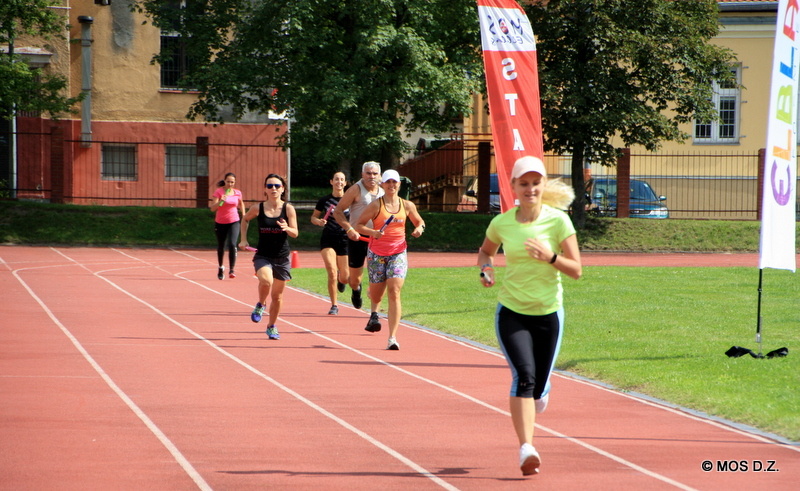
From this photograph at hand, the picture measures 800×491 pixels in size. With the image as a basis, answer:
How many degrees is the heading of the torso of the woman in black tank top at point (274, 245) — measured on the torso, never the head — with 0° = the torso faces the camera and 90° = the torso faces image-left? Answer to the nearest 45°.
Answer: approximately 0°

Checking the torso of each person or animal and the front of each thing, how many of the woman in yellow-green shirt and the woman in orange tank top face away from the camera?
0

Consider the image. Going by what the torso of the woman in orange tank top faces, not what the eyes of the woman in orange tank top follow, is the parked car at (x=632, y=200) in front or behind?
behind

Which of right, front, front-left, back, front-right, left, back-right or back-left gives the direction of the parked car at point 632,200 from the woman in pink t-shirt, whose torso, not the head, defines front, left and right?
back-left

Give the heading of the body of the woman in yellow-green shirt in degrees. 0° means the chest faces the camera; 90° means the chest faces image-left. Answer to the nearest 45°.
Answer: approximately 0°

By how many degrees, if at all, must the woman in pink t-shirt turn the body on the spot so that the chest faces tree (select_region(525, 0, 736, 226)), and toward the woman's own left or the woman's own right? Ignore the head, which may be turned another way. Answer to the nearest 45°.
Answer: approximately 135° to the woman's own left

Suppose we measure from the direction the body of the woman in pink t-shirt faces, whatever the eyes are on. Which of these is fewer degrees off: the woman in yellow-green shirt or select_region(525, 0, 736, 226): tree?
the woman in yellow-green shirt
